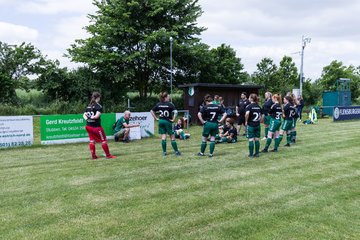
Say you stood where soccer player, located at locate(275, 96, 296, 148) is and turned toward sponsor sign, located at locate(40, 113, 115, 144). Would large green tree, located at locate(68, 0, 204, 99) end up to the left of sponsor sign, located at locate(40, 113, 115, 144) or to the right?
right

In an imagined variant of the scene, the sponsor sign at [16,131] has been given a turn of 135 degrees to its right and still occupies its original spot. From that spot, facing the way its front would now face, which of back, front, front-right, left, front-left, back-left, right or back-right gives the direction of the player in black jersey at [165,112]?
back

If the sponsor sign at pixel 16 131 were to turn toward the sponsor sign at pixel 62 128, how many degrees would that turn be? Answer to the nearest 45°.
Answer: approximately 90° to its left

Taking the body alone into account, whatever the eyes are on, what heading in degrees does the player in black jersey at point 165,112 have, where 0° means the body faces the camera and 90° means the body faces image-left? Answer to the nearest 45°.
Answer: approximately 180°

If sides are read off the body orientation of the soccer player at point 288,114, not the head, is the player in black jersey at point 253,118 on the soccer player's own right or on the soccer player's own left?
on the soccer player's own left

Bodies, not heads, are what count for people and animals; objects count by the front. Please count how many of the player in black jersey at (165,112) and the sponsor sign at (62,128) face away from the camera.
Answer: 1

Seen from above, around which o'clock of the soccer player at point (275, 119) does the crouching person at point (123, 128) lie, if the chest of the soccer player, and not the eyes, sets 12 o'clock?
The crouching person is roughly at 11 o'clock from the soccer player.

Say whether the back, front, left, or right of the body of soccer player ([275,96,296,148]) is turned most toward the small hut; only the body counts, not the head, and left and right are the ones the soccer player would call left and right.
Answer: front

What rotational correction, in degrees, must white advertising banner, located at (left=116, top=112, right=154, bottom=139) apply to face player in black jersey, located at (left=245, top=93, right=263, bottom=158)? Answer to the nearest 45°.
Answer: approximately 45° to its left

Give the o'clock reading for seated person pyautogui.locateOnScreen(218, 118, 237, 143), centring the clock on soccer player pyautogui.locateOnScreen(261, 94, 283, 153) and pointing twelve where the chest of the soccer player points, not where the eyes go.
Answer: The seated person is roughly at 12 o'clock from the soccer player.

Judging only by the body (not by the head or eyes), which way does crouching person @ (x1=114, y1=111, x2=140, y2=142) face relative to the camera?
to the viewer's right

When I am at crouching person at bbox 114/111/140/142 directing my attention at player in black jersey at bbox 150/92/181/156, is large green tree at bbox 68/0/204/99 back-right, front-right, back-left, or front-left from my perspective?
back-left

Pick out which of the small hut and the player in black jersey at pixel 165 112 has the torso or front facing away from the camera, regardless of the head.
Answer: the player in black jersey

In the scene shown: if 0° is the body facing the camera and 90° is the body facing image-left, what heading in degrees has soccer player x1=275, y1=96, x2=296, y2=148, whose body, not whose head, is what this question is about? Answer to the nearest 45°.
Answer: approximately 135°

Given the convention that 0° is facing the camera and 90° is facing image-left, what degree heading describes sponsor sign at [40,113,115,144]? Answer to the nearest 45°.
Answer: approximately 0°
